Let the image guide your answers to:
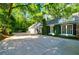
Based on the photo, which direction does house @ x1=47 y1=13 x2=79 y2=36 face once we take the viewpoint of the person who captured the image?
facing the viewer and to the left of the viewer

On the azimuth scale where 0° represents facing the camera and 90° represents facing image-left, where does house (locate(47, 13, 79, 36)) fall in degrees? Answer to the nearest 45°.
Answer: approximately 45°
